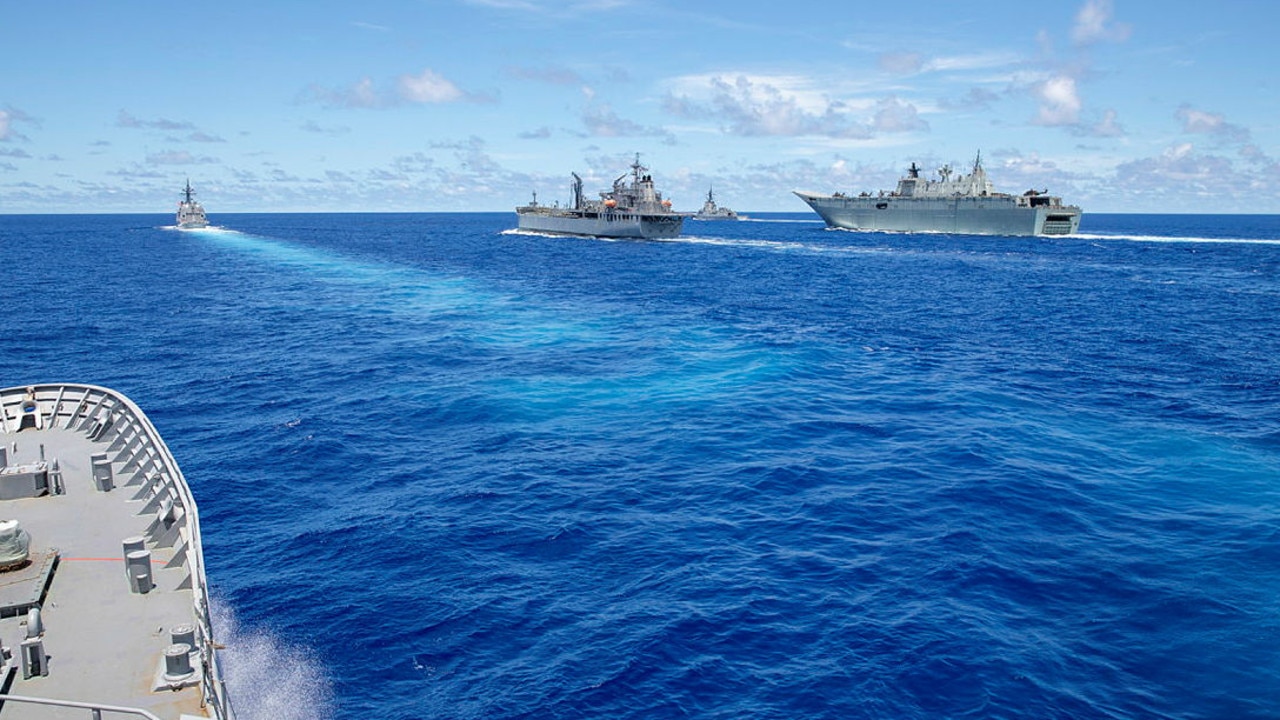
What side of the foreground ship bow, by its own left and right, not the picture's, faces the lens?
back
